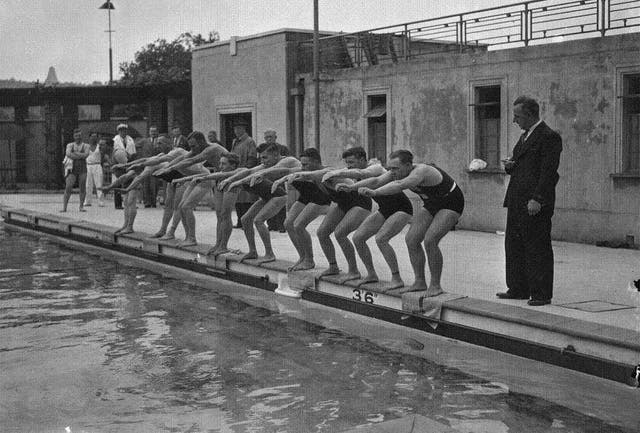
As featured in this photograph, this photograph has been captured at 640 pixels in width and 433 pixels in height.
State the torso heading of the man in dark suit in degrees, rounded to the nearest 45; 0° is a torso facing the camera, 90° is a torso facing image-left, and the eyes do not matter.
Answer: approximately 45°

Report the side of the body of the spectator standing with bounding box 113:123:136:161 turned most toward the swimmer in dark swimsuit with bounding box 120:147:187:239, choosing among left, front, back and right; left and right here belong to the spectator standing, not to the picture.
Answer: front

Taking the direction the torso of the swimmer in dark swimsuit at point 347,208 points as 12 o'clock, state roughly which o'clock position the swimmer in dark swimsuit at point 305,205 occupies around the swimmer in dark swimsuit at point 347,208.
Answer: the swimmer in dark swimsuit at point 305,205 is roughly at 3 o'clock from the swimmer in dark swimsuit at point 347,208.

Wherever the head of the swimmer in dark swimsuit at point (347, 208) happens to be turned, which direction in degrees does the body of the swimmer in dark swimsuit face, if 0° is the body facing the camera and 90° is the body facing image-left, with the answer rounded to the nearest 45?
approximately 45°

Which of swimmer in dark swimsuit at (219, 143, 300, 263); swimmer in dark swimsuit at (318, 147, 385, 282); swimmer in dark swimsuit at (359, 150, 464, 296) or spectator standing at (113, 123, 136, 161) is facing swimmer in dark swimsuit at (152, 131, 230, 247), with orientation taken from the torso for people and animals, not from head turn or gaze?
the spectator standing

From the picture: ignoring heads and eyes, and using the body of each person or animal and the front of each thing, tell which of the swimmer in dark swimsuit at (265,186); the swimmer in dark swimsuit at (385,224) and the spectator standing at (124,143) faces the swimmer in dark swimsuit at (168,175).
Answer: the spectator standing

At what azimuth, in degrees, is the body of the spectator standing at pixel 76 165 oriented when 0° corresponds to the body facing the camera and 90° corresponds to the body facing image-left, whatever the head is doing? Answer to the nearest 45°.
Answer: approximately 0°

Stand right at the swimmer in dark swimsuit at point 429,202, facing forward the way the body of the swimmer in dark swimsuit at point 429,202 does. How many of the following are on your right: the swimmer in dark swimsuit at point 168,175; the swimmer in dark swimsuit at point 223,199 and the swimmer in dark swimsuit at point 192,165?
3

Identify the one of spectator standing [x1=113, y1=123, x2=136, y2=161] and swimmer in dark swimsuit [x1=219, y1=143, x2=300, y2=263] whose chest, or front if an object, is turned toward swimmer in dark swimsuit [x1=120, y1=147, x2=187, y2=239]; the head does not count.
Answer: the spectator standing

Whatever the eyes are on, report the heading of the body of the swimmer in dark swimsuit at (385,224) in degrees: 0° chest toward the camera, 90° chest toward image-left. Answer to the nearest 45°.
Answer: approximately 45°

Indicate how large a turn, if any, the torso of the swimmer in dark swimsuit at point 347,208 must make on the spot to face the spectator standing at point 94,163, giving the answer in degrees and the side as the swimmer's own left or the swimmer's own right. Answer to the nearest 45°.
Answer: approximately 90° to the swimmer's own right

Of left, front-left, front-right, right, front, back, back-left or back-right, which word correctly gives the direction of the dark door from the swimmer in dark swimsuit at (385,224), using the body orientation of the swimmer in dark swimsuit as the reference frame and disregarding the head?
back-right

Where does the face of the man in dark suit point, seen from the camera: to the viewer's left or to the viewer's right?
to the viewer's left
